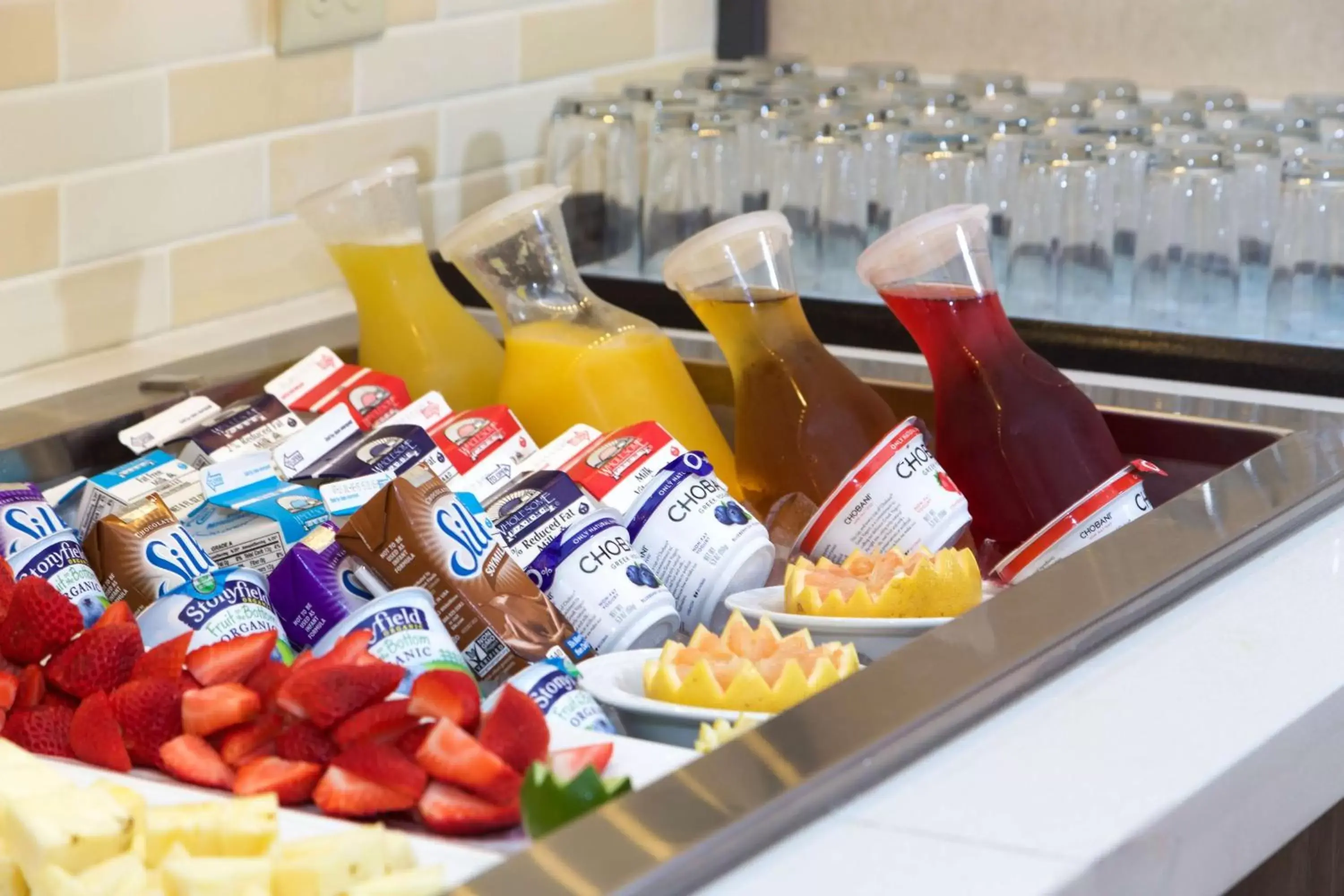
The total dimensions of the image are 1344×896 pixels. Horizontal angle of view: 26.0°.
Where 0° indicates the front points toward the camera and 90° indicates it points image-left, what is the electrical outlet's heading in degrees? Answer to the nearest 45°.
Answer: approximately 315°

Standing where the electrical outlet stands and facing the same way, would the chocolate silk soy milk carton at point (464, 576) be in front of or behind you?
in front

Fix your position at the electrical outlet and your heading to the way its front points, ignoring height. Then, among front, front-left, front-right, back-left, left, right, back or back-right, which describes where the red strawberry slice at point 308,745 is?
front-right

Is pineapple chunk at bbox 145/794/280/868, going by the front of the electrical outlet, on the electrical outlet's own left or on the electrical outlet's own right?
on the electrical outlet's own right

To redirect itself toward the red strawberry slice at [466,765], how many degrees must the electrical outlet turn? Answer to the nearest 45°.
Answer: approximately 45° to its right

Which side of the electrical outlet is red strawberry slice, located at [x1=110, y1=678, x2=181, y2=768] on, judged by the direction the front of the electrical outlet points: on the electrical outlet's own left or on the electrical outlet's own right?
on the electrical outlet's own right

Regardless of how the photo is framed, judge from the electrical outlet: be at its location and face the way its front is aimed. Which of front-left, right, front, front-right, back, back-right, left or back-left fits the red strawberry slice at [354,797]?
front-right

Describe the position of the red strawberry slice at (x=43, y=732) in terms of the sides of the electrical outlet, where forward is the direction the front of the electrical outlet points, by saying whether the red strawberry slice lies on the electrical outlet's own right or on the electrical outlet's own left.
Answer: on the electrical outlet's own right

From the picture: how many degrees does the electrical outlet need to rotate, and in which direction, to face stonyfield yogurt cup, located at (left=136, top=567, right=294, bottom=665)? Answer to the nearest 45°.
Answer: approximately 45° to its right

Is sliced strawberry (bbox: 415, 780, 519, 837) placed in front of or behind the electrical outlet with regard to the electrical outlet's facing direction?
in front
